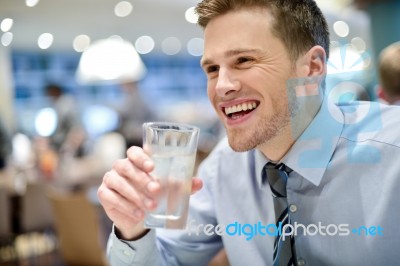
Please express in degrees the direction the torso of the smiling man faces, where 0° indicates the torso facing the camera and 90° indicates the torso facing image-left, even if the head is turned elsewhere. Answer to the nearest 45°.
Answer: approximately 45°

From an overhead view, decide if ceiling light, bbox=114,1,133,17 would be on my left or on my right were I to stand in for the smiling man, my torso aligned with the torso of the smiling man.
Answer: on my right

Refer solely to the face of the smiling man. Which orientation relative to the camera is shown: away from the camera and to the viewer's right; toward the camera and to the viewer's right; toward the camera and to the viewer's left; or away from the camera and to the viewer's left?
toward the camera and to the viewer's left

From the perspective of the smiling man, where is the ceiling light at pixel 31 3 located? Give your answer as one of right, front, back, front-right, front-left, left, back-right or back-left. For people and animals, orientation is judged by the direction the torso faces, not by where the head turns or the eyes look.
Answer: right

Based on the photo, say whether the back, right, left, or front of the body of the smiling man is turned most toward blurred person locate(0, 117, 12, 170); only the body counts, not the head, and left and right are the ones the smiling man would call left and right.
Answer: right

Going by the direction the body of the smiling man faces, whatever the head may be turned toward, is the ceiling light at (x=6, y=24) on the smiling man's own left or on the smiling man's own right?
on the smiling man's own right
